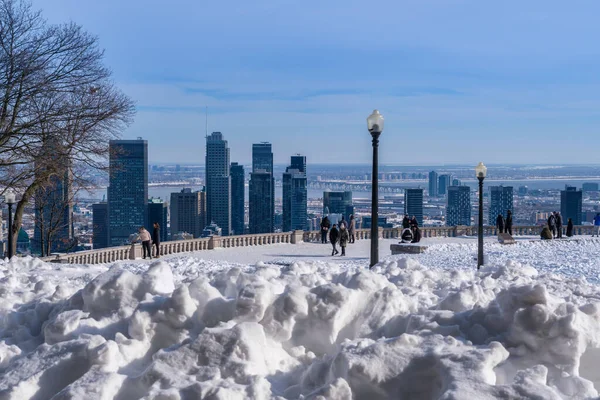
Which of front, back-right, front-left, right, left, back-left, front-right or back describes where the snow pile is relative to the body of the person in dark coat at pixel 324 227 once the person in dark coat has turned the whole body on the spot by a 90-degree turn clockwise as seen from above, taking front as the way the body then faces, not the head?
right

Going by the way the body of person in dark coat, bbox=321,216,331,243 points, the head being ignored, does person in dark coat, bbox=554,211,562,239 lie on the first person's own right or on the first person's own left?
on the first person's own right

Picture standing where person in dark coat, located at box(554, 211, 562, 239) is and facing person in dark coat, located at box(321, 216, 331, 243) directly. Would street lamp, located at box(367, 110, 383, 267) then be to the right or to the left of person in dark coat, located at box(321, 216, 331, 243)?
left

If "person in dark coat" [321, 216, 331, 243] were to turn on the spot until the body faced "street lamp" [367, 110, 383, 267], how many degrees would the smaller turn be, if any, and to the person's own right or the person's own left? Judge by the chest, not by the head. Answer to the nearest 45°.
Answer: approximately 180°

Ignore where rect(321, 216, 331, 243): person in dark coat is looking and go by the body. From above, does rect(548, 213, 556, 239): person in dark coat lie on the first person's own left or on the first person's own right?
on the first person's own right

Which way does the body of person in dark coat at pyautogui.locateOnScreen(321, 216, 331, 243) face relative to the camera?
away from the camera
